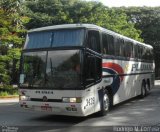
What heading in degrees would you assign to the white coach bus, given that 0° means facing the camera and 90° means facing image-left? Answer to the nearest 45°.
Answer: approximately 45°

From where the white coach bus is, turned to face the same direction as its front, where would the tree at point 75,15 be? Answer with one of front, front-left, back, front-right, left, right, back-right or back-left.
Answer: back-right

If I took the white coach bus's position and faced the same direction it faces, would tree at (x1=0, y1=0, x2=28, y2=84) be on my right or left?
on my right
